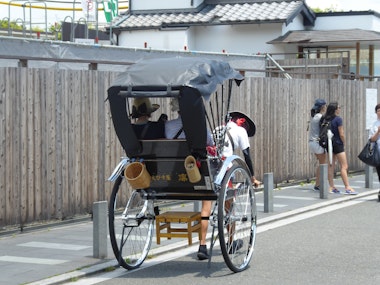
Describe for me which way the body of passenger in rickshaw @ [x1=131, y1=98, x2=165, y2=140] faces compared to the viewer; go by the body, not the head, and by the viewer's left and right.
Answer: facing away from the viewer and to the right of the viewer

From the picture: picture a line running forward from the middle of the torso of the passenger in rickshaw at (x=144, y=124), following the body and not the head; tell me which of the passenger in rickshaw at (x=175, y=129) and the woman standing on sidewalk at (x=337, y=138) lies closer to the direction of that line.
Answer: the woman standing on sidewalk

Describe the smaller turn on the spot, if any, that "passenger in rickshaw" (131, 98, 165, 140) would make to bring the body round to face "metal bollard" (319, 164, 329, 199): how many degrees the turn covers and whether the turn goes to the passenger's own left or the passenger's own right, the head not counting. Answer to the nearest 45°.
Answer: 0° — they already face it

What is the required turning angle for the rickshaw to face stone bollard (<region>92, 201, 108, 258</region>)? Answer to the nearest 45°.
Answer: approximately 90° to its left

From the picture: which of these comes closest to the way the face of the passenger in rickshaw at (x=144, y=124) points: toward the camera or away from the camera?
away from the camera

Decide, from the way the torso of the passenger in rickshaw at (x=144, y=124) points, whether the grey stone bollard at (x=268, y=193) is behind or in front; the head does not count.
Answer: in front

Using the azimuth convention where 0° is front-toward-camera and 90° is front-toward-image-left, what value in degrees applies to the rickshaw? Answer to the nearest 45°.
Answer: approximately 225°
